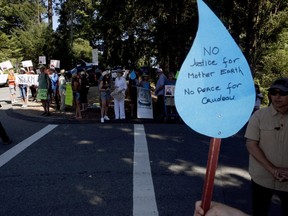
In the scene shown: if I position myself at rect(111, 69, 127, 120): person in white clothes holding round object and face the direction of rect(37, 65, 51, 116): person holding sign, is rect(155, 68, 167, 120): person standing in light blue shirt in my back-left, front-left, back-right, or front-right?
back-right

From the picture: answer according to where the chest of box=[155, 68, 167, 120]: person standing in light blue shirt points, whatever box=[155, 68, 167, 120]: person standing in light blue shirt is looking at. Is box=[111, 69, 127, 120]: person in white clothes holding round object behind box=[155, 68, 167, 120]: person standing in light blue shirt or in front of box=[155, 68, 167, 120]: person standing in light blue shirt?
in front

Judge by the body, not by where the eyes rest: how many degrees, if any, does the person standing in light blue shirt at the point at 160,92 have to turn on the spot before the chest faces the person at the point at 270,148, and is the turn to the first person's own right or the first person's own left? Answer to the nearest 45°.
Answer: approximately 90° to the first person's own left

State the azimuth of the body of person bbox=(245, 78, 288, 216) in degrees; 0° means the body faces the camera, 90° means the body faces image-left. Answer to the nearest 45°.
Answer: approximately 0°

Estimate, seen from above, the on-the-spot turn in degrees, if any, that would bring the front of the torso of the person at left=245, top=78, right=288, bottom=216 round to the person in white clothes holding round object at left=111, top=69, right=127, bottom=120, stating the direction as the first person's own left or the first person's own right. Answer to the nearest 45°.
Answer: approximately 135° to the first person's own right
